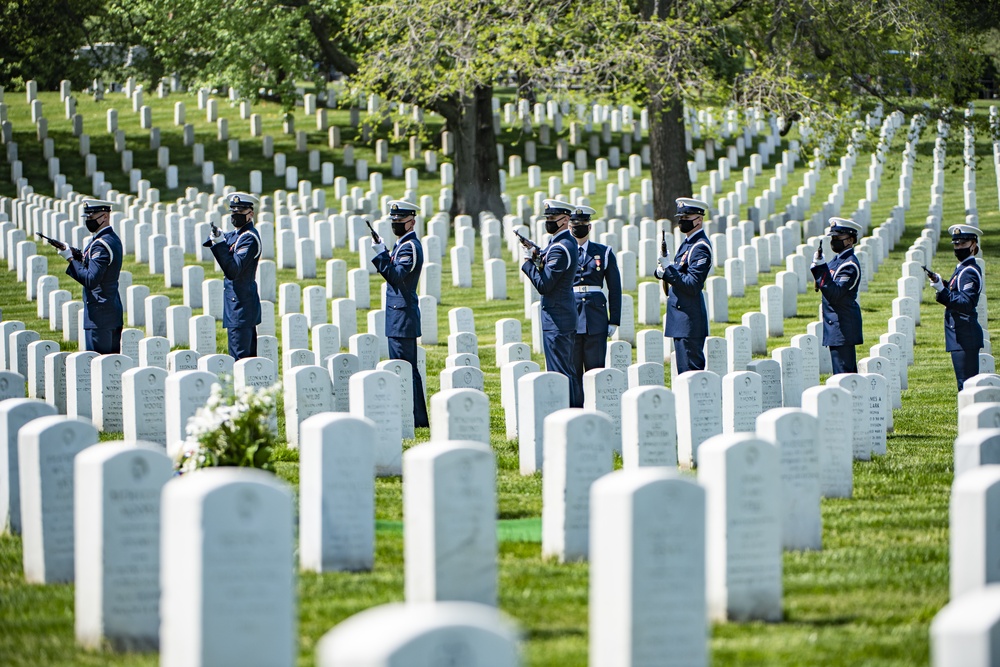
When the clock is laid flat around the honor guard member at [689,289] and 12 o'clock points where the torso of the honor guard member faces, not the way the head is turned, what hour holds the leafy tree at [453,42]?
The leafy tree is roughly at 4 o'clock from the honor guard member.

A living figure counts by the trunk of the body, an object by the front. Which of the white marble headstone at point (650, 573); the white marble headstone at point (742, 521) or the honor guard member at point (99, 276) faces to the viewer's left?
the honor guard member

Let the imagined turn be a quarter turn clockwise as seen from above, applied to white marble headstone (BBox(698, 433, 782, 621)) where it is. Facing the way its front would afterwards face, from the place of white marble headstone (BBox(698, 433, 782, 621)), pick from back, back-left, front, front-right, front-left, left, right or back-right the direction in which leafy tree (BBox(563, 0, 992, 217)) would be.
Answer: back-right

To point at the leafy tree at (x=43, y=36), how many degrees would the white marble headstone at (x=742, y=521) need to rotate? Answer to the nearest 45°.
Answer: approximately 180°

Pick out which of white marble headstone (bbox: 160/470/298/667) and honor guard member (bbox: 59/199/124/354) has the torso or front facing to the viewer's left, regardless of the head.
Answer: the honor guard member

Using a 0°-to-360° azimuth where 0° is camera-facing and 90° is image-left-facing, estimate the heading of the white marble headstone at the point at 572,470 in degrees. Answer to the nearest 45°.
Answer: approximately 315°

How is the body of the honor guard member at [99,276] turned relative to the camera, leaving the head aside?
to the viewer's left

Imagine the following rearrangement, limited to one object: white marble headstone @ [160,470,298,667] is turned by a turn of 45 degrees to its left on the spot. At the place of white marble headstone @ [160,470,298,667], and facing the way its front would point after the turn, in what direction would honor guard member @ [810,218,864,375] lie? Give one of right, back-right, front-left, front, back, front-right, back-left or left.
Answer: front-left

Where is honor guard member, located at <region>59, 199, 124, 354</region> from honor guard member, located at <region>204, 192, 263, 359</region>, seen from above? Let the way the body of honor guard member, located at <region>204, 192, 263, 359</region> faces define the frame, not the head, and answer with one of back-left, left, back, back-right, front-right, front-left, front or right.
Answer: front-right

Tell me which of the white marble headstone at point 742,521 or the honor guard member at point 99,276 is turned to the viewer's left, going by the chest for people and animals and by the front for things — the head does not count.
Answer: the honor guard member

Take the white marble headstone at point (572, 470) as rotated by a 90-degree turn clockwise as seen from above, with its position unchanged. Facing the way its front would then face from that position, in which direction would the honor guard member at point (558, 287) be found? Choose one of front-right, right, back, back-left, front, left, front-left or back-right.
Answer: back-right

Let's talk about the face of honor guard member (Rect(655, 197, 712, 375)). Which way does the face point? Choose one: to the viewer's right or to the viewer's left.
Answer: to the viewer's left

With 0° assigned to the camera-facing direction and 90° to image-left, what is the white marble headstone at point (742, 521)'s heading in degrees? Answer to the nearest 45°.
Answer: approximately 315°

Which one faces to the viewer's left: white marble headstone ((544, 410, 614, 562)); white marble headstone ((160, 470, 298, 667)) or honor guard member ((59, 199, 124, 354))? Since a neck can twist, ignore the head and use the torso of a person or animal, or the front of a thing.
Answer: the honor guard member

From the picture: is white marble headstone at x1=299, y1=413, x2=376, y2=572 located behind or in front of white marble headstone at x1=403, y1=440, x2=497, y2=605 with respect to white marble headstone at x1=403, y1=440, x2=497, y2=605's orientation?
behind
